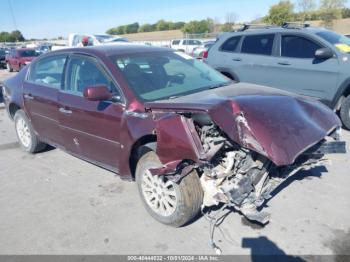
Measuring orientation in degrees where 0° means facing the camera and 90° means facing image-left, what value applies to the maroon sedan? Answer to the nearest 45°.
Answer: approximately 315°

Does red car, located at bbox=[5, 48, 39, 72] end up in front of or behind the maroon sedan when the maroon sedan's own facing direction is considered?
behind

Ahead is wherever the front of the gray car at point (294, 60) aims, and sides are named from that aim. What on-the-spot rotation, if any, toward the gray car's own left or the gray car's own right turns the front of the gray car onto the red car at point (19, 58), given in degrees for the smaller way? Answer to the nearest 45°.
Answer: approximately 180°

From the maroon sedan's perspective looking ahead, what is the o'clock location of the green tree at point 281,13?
The green tree is roughly at 8 o'clock from the maroon sedan.

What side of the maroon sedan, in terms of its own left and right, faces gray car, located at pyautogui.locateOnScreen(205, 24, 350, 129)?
left
